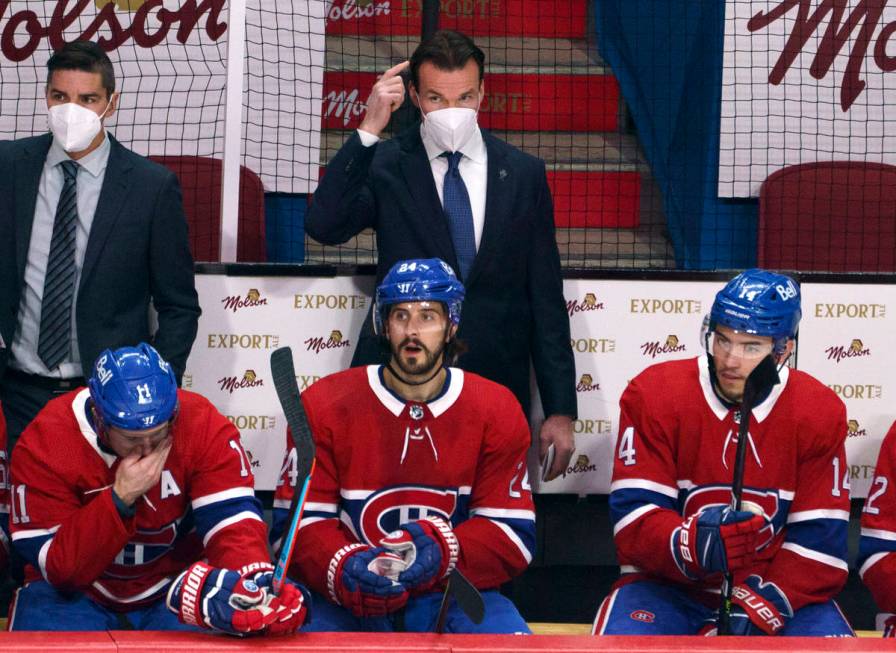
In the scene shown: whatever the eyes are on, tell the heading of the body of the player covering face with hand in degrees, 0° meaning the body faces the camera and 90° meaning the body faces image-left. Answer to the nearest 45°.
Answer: approximately 0°

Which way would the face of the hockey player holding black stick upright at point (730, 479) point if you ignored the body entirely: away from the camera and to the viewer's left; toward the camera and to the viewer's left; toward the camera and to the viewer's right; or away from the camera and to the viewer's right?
toward the camera and to the viewer's left

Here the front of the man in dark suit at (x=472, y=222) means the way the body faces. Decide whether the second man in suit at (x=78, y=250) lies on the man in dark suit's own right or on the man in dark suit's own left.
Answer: on the man in dark suit's own right

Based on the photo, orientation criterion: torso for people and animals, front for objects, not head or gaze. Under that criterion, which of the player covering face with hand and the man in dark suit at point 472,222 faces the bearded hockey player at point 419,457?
the man in dark suit

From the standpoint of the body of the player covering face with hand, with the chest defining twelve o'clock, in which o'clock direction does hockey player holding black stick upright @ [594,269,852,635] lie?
The hockey player holding black stick upright is roughly at 9 o'clock from the player covering face with hand.

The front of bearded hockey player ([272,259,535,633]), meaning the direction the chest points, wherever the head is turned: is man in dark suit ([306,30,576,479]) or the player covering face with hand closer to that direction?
the player covering face with hand

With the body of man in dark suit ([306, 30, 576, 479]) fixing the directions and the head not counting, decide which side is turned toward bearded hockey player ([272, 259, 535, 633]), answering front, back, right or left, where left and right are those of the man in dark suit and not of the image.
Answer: front

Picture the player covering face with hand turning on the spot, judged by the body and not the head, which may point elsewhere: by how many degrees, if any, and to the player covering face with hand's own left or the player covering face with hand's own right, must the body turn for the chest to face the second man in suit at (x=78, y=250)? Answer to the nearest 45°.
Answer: approximately 180°

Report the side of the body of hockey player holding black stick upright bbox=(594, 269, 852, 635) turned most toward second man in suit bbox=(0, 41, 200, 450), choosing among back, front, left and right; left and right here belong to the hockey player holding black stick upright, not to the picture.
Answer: right

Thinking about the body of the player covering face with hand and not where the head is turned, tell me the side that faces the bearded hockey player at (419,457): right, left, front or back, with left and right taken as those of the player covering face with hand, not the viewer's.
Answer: left
